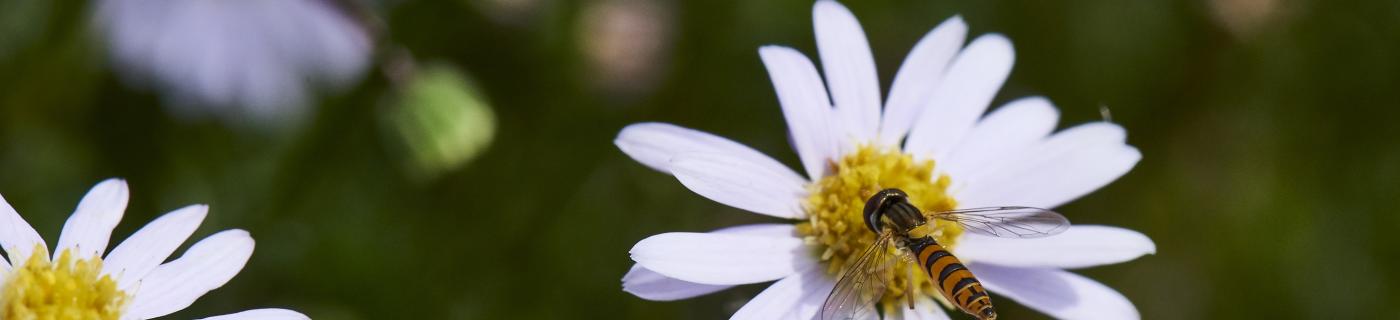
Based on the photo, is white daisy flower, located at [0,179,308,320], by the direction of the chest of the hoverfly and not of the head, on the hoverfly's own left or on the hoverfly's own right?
on the hoverfly's own left

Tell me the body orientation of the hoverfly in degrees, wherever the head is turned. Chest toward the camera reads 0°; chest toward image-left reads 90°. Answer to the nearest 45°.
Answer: approximately 135°
